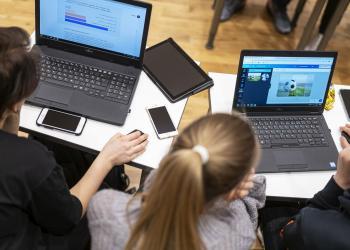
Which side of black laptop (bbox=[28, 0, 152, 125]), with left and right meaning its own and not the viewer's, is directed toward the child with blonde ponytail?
front

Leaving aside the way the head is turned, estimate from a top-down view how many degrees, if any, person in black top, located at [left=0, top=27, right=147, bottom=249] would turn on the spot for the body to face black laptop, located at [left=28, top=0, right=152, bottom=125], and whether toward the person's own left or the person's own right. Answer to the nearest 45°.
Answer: approximately 45° to the person's own left

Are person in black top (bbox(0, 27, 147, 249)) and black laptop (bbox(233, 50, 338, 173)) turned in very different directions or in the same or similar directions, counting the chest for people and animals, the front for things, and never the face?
very different directions

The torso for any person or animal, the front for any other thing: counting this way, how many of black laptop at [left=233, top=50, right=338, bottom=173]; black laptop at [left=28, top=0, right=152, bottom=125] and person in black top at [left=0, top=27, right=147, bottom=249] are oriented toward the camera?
2

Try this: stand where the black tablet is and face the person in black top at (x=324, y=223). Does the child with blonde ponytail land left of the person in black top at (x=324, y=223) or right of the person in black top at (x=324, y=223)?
right

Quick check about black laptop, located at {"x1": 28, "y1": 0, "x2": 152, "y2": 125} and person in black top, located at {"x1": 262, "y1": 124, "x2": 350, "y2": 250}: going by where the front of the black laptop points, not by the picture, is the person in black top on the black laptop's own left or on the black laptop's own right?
on the black laptop's own left

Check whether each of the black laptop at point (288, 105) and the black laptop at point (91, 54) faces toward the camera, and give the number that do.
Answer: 2

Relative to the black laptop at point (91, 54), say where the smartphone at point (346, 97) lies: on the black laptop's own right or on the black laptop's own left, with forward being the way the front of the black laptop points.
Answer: on the black laptop's own left

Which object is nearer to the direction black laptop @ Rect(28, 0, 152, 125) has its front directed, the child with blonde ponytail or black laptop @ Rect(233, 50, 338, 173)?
the child with blonde ponytail

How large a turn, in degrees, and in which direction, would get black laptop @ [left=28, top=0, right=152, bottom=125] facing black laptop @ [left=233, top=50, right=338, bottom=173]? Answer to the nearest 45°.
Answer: approximately 90° to its left
